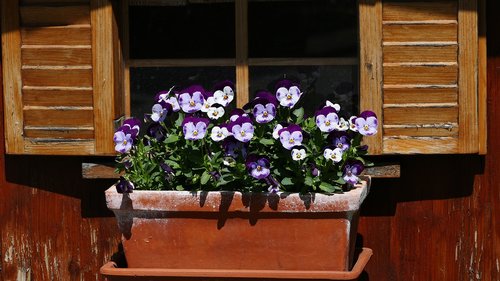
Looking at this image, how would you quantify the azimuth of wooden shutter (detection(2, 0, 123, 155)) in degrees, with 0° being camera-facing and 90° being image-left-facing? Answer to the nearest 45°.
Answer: approximately 0°

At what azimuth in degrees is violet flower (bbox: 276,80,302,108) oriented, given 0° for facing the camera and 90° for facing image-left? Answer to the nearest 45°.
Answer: approximately 0°

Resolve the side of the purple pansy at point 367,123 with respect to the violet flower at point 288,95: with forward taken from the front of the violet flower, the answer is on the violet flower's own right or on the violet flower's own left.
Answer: on the violet flower's own left

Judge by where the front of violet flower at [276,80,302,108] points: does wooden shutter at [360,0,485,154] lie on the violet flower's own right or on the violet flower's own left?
on the violet flower's own left

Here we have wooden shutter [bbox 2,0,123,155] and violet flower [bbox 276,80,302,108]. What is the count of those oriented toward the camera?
2
